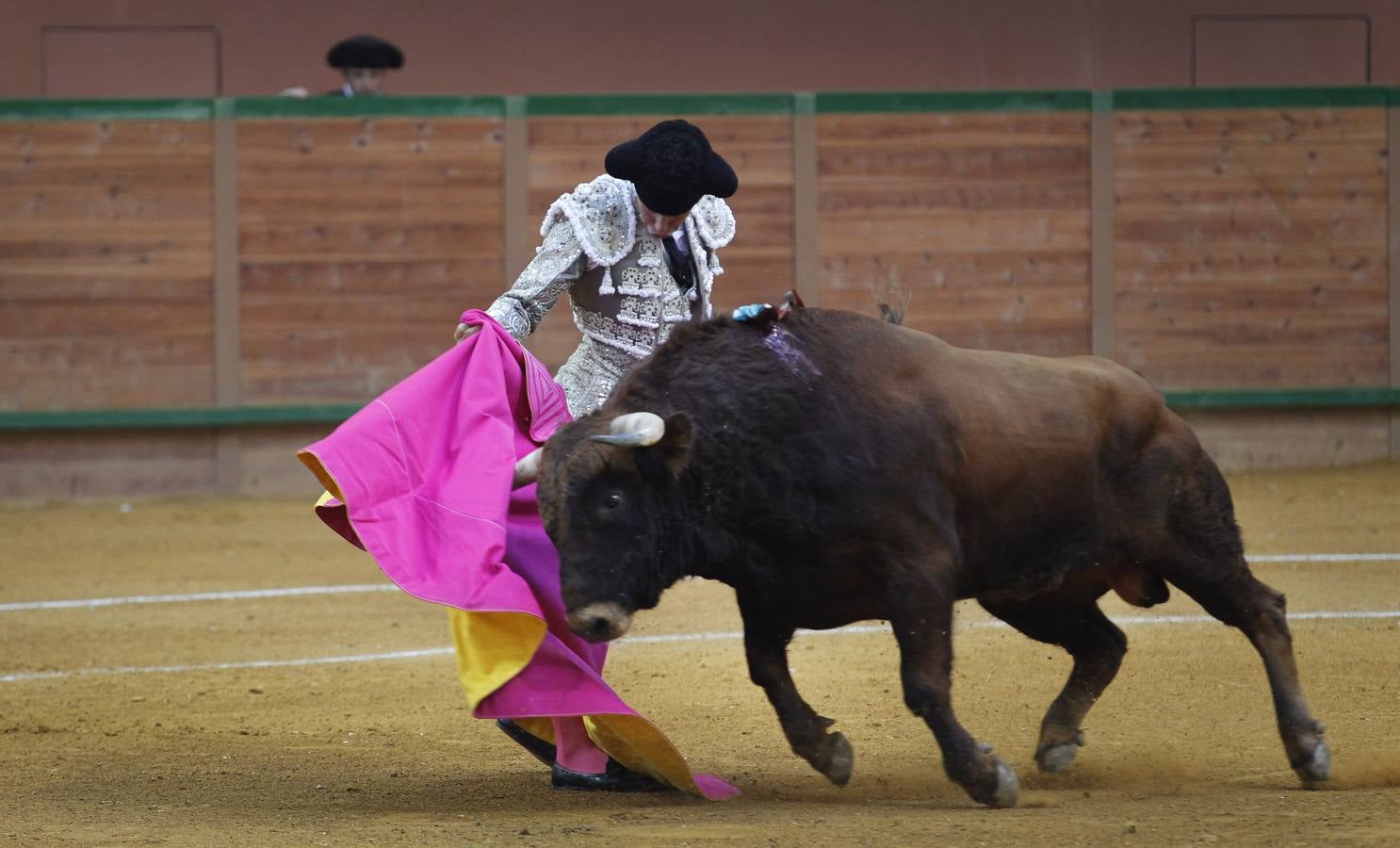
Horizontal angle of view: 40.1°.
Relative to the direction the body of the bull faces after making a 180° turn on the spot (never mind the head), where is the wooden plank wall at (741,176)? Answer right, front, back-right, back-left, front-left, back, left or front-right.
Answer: left

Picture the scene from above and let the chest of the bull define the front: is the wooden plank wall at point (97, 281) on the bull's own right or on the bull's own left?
on the bull's own right

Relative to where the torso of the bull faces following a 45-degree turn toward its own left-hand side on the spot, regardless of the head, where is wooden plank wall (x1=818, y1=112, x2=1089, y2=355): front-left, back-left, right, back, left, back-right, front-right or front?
back-right

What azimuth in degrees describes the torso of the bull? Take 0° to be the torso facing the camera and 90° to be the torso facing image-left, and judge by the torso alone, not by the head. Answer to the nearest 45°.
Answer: approximately 90°

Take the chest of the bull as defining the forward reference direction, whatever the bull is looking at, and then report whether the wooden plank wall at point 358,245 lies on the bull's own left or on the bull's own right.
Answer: on the bull's own right

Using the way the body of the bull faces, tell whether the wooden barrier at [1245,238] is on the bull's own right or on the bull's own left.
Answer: on the bull's own right

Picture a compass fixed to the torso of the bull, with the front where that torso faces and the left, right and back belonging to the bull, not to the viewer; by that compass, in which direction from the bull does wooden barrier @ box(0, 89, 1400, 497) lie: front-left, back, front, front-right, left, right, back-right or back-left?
right
